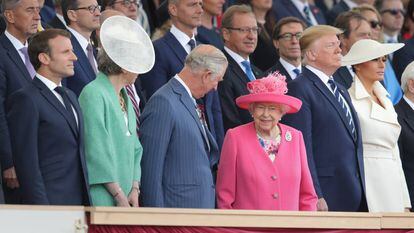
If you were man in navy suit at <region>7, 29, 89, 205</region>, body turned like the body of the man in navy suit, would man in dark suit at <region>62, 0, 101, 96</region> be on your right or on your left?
on your left

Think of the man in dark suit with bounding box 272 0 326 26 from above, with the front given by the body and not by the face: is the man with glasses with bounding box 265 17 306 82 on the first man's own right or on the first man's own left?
on the first man's own right

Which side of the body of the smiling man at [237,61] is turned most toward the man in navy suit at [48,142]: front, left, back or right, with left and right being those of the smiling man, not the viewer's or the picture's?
right

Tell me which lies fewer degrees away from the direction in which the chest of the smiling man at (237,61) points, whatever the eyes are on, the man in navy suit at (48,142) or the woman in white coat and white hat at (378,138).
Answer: the woman in white coat and white hat

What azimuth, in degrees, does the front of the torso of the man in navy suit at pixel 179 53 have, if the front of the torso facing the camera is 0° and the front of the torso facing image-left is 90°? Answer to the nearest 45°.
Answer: approximately 315°

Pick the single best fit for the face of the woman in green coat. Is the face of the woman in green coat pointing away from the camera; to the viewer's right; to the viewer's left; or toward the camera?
to the viewer's right

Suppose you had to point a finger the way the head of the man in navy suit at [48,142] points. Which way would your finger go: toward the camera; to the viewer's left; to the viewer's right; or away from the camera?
to the viewer's right

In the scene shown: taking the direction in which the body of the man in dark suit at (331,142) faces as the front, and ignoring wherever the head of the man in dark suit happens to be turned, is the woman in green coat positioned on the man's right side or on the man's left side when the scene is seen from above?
on the man's right side
